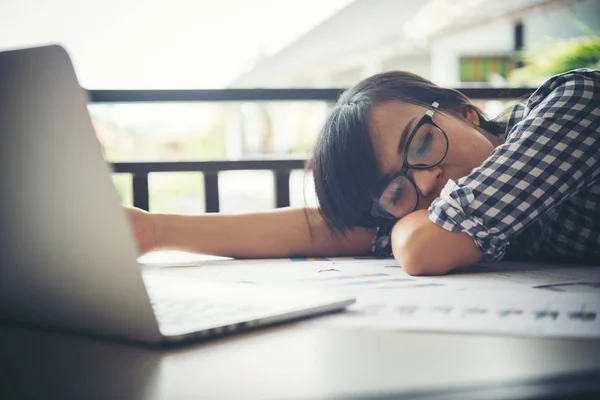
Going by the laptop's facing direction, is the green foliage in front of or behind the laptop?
in front

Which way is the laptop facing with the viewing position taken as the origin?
facing away from the viewer and to the right of the viewer

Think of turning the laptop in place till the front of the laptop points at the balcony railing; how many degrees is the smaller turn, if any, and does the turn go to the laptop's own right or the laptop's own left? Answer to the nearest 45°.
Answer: approximately 45° to the laptop's own left

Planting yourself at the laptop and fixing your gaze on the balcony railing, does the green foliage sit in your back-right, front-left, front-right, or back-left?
front-right
